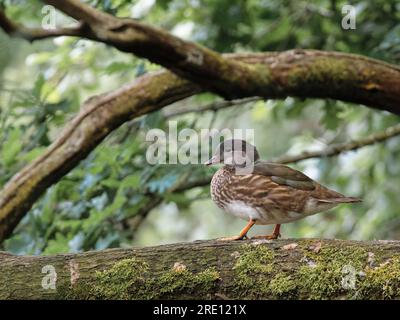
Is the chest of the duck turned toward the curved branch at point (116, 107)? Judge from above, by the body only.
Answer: yes

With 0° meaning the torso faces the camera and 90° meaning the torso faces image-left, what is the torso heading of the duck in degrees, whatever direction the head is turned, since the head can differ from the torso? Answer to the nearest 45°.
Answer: approximately 90°
